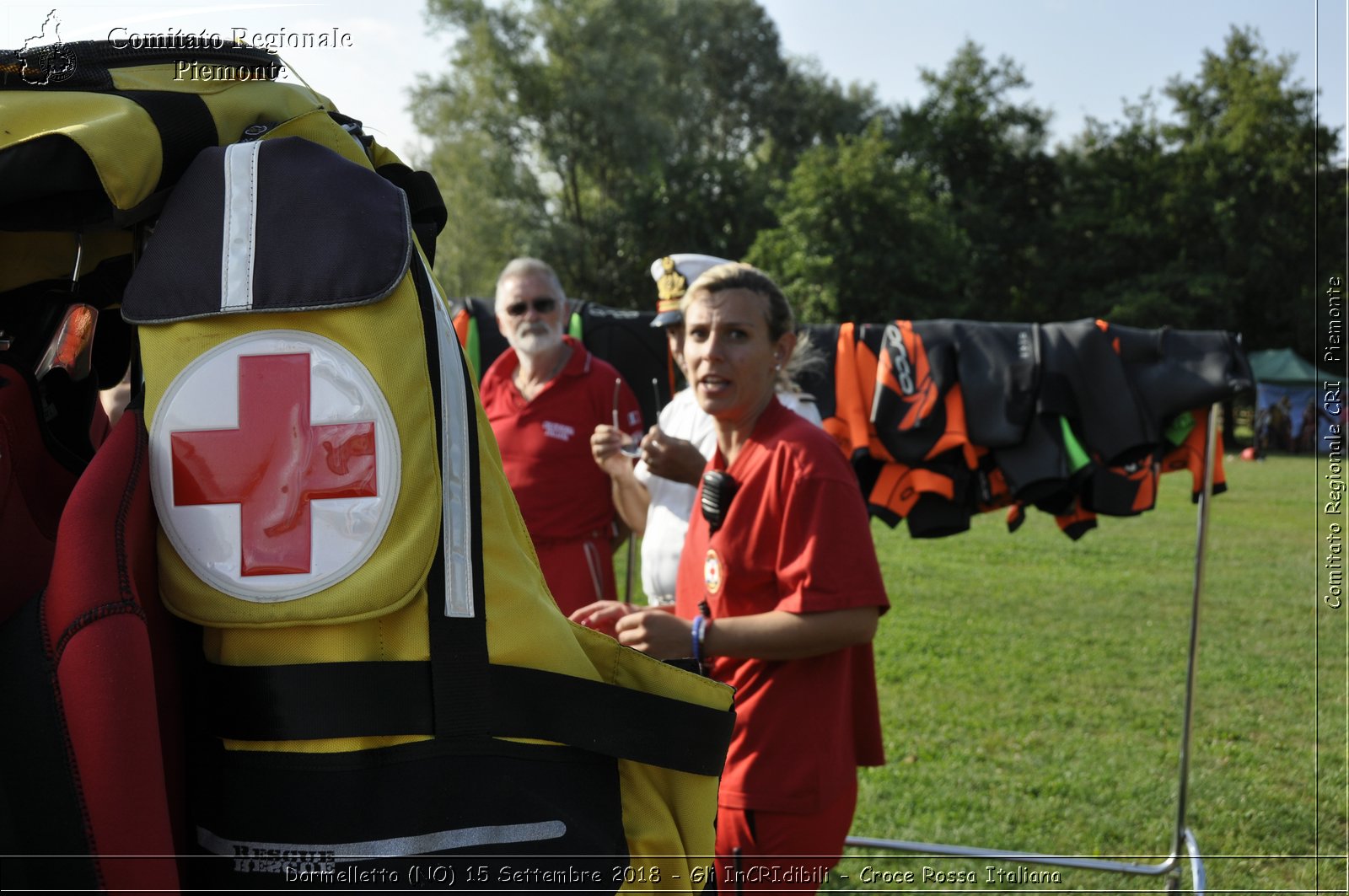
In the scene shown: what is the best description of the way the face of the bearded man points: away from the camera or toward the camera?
toward the camera

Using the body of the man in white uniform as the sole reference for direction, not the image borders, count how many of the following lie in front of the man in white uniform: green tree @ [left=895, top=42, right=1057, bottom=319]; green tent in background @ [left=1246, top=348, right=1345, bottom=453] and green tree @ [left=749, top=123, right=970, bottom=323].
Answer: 0

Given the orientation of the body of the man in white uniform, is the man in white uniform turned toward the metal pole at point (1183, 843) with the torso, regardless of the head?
no

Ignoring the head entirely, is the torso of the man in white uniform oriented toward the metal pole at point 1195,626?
no

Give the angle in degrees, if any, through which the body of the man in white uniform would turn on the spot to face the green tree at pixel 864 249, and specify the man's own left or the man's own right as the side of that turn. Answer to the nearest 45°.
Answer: approximately 135° to the man's own right

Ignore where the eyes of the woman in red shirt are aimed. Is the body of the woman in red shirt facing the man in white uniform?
no

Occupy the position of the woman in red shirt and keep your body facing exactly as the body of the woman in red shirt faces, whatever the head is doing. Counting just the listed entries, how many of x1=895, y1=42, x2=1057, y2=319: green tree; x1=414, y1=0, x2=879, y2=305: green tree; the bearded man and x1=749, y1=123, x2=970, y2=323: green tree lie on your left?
0

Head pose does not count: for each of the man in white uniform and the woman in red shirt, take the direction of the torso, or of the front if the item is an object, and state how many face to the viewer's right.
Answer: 0

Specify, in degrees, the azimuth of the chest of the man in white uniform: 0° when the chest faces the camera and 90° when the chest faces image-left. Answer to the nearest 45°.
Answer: approximately 45°

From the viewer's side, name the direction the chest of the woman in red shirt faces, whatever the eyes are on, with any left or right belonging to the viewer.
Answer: facing the viewer and to the left of the viewer

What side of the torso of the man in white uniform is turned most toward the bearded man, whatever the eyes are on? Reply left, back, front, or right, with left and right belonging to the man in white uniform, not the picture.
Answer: right

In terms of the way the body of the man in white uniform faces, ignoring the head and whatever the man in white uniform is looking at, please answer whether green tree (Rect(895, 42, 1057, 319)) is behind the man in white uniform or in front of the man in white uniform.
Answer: behind

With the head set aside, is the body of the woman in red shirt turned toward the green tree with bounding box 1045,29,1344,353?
no

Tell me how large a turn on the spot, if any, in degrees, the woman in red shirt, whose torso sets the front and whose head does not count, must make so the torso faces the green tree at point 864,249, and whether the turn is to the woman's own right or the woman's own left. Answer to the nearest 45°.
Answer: approximately 135° to the woman's own right

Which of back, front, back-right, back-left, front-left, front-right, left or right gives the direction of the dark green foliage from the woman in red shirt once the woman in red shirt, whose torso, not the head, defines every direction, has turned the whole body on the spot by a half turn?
front-left

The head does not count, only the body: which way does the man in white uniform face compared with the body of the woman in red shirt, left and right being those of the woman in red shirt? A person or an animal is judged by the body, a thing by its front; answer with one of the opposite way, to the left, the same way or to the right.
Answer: the same way
